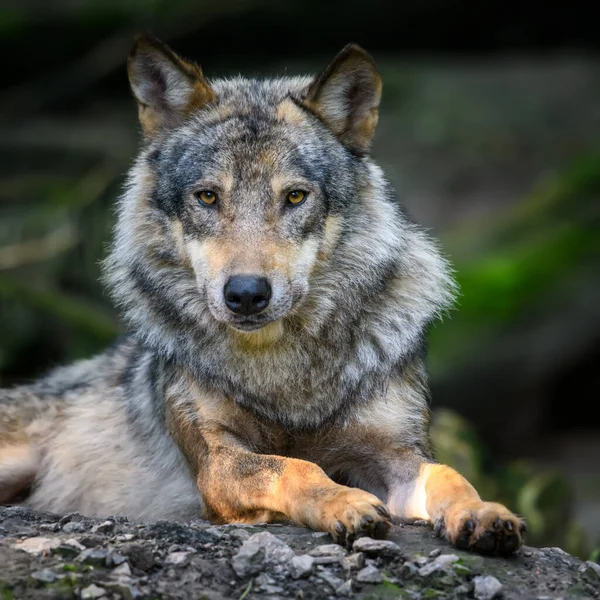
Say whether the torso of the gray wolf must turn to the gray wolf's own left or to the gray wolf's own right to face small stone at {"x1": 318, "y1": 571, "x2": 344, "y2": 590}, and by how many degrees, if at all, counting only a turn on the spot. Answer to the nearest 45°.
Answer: approximately 45° to the gray wolf's own right

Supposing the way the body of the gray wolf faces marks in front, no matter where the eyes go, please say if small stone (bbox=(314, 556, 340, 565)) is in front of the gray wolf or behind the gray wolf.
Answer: in front

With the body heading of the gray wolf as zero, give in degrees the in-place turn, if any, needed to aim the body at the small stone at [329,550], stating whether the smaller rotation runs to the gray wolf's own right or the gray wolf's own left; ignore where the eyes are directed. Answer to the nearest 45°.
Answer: approximately 45° to the gray wolf's own right

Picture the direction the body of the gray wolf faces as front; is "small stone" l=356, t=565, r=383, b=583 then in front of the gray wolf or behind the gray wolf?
in front

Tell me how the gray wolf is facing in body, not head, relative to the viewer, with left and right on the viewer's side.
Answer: facing the viewer and to the right of the viewer

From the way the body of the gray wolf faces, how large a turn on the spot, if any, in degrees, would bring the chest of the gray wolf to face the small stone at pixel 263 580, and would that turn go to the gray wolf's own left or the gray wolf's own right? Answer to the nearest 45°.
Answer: approximately 45° to the gray wolf's own right

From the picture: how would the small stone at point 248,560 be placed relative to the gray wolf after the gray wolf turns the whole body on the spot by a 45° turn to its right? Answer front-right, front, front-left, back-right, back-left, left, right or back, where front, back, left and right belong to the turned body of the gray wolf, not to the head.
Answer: front

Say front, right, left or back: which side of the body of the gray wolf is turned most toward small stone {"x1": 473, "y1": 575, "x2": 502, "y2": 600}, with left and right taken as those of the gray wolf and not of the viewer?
front

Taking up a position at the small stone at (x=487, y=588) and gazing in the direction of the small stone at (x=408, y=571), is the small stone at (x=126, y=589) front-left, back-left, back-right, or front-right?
front-left

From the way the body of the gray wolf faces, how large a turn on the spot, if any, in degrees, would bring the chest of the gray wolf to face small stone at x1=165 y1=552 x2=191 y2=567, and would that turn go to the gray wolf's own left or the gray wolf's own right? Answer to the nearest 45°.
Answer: approximately 45° to the gray wolf's own right

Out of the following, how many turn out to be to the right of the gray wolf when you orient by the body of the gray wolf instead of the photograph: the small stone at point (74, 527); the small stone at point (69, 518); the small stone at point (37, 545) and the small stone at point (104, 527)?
4

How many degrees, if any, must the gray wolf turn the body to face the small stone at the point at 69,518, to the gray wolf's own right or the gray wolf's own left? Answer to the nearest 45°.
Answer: approximately 90° to the gray wolf's own right

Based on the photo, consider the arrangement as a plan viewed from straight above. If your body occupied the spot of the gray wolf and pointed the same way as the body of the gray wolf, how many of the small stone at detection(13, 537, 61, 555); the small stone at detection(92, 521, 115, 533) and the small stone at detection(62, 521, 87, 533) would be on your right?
3

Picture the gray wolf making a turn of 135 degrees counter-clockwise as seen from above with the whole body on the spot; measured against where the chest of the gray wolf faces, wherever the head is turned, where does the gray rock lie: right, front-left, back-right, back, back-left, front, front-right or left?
back
